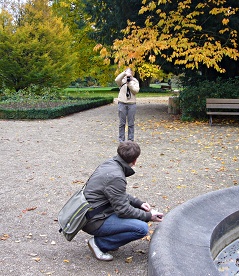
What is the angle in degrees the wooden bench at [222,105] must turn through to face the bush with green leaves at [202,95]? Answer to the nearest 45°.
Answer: approximately 135° to its right

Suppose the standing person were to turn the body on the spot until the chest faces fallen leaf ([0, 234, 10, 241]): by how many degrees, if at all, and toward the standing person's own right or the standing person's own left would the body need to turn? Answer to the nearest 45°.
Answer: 0° — they already face it

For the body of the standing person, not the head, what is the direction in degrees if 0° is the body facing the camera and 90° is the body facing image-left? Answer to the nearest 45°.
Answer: approximately 0°

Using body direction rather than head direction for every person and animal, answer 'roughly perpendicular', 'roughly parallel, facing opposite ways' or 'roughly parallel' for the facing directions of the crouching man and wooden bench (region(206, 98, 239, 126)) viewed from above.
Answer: roughly perpendicular

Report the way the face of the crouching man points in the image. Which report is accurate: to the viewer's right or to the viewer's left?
to the viewer's right

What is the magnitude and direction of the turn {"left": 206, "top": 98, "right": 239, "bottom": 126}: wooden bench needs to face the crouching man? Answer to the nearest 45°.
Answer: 0° — it already faces them

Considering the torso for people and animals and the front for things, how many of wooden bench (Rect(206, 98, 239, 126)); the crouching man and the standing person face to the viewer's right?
1

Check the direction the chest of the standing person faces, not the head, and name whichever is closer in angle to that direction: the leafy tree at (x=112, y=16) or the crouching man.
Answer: the crouching man

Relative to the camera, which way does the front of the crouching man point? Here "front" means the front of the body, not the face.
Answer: to the viewer's right
